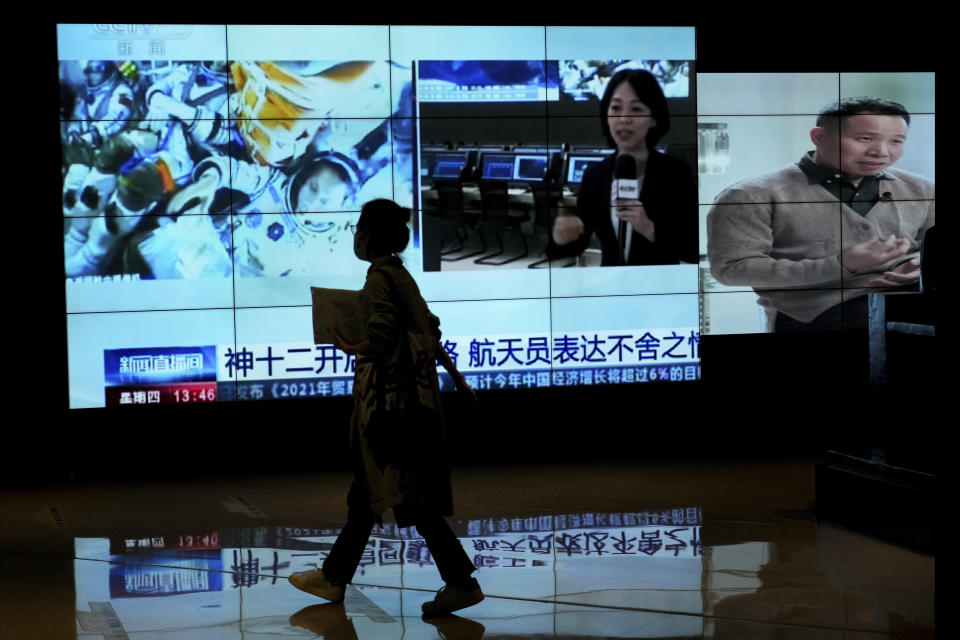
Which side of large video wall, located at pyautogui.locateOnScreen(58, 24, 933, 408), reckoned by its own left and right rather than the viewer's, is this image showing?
front
